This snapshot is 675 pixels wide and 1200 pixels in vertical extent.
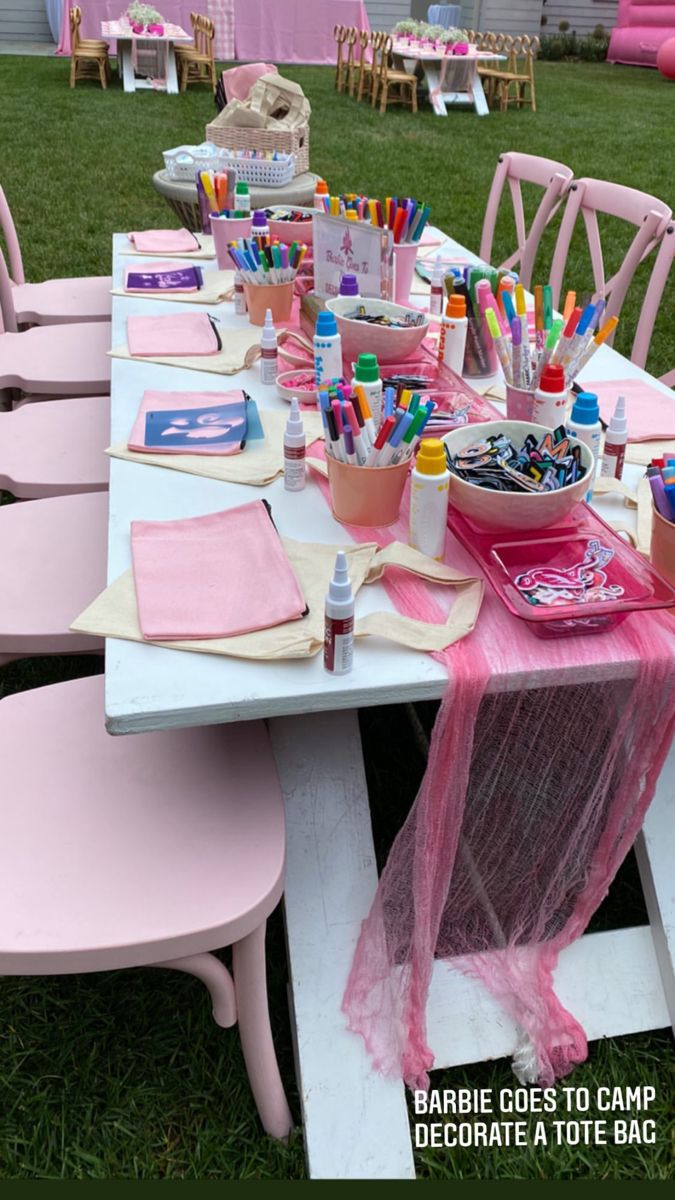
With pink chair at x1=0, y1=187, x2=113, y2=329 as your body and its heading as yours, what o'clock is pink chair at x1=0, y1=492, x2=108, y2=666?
pink chair at x1=0, y1=492, x2=108, y2=666 is roughly at 3 o'clock from pink chair at x1=0, y1=187, x2=113, y2=329.

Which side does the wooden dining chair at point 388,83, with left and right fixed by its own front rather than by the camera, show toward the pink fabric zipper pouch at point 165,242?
right

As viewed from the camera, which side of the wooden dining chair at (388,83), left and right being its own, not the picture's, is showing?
right

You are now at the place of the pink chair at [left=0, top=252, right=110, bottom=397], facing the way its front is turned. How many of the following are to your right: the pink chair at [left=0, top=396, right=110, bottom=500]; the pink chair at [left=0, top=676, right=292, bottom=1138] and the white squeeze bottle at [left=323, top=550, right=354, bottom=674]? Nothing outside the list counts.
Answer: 3

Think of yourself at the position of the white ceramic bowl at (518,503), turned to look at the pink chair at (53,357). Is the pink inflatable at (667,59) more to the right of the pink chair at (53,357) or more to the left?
right

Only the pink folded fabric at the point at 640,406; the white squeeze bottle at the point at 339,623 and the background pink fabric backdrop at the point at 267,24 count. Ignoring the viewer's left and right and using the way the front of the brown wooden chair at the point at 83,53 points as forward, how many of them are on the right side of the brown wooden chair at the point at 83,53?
2

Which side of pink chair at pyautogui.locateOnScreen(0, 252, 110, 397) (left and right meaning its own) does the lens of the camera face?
right

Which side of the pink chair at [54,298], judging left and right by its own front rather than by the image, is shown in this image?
right

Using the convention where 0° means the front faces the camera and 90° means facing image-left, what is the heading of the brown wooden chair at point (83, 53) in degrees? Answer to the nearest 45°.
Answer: approximately 270°

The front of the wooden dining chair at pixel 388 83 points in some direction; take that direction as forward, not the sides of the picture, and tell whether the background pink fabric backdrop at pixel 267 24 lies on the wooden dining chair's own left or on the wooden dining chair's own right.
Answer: on the wooden dining chair's own left

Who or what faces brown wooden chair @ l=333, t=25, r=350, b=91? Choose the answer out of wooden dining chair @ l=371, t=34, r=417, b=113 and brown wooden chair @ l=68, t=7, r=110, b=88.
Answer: brown wooden chair @ l=68, t=7, r=110, b=88

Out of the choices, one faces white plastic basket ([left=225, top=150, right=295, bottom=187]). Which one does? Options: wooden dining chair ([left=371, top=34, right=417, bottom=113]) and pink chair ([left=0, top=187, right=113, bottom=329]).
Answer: the pink chair

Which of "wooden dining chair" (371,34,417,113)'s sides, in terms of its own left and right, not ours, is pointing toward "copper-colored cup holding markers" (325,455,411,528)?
right
